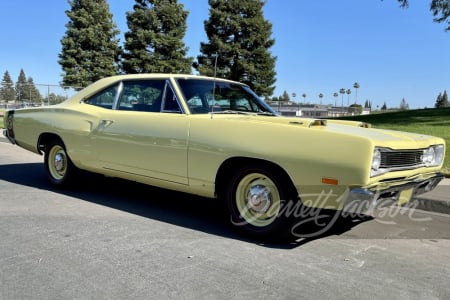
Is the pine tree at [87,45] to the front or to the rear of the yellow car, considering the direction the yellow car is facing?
to the rear

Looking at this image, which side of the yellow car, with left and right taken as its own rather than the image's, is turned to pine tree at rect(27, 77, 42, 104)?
back

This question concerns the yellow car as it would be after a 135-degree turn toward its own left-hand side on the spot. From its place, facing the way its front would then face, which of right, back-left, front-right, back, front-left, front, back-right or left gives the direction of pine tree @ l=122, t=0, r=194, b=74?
front

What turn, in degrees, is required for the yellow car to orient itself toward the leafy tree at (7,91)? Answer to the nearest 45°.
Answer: approximately 180°

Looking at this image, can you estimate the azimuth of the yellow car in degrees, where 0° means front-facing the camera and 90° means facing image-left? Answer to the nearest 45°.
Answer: approximately 315°

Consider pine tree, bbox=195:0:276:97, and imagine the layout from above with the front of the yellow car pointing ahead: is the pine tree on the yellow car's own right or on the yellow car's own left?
on the yellow car's own left

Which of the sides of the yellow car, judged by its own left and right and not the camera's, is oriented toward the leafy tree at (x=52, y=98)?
back
